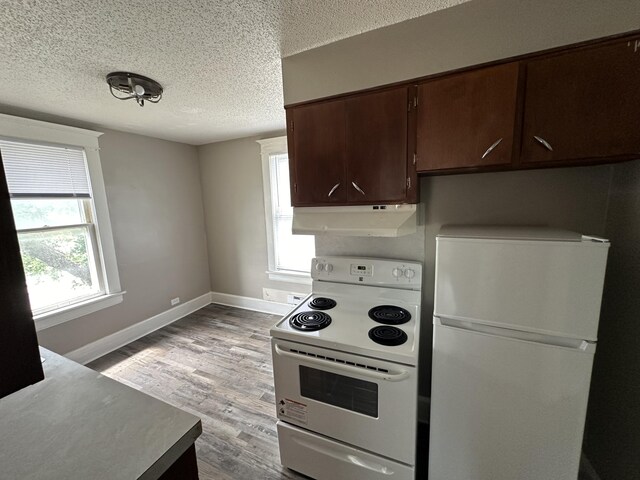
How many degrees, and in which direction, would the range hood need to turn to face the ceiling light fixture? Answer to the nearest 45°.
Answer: approximately 90° to its right

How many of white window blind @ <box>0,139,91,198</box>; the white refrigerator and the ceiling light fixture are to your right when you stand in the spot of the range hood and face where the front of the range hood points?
2

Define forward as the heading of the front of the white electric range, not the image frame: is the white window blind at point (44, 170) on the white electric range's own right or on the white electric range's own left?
on the white electric range's own right

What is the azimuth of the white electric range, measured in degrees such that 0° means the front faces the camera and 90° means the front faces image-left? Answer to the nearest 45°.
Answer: approximately 0°

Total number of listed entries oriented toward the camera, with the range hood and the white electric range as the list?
2
